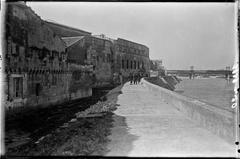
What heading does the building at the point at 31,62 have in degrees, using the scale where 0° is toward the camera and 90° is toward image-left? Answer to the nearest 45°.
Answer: approximately 315°
